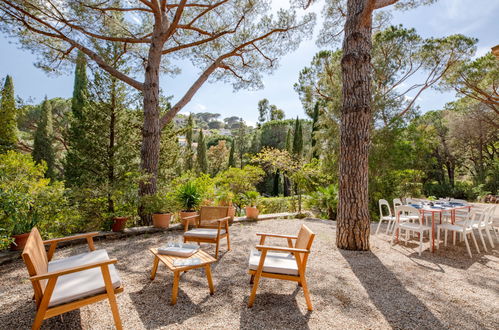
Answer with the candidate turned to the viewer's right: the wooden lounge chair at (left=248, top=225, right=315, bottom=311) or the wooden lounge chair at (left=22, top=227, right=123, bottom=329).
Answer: the wooden lounge chair at (left=22, top=227, right=123, bottom=329)

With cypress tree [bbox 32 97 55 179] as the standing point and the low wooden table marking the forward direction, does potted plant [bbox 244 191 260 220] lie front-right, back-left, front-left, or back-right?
front-left

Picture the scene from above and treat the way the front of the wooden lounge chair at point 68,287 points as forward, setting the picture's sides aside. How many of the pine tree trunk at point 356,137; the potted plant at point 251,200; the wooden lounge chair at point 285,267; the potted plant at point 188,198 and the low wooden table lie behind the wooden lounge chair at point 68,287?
0

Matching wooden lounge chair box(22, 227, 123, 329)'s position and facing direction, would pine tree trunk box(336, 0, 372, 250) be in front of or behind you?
in front

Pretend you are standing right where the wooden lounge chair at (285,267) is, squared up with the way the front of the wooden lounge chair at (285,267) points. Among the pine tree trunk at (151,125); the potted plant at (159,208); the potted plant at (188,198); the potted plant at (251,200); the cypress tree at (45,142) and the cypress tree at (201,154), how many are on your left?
0

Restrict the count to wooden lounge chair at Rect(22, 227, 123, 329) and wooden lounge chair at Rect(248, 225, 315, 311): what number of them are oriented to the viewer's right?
1

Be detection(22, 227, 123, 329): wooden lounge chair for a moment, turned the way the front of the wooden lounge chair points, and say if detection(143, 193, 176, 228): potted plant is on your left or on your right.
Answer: on your left

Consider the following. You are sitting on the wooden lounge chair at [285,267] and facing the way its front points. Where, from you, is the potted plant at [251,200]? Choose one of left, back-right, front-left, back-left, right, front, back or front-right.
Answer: right

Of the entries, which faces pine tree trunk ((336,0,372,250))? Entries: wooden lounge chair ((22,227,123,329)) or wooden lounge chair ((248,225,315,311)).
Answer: wooden lounge chair ((22,227,123,329))

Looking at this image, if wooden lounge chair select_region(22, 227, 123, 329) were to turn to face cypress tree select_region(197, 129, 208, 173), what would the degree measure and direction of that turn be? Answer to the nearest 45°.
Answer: approximately 45° to its left

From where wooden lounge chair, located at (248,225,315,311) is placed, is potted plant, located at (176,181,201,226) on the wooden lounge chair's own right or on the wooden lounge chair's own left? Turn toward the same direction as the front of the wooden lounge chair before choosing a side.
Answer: on the wooden lounge chair's own right

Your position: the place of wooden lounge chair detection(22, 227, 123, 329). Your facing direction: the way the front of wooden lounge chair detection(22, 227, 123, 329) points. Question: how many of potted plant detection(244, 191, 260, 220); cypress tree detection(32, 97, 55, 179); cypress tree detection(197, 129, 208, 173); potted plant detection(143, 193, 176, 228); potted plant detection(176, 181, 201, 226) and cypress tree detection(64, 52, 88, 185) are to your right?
0

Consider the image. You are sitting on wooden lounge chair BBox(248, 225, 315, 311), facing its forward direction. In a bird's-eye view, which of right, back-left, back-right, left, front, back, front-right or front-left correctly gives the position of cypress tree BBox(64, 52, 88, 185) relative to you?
front-right

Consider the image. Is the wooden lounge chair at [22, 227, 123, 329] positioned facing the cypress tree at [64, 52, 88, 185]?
no

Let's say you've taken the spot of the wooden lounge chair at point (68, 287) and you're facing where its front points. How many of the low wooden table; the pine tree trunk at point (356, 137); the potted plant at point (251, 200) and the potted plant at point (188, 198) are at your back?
0

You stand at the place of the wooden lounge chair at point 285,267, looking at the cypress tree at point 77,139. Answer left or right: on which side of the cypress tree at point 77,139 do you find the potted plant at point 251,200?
right

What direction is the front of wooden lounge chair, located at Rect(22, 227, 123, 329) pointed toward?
to the viewer's right

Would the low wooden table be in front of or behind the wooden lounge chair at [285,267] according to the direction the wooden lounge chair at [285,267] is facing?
in front

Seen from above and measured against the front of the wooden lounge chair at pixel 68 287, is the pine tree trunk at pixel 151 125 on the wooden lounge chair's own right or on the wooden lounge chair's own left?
on the wooden lounge chair's own left

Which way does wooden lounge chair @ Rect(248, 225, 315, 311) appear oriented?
to the viewer's left

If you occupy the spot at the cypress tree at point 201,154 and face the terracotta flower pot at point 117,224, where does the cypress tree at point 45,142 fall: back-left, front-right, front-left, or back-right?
front-right

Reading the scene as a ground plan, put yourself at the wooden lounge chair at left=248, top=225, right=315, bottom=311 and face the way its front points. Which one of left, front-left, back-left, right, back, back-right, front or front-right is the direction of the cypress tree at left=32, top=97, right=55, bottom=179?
front-right

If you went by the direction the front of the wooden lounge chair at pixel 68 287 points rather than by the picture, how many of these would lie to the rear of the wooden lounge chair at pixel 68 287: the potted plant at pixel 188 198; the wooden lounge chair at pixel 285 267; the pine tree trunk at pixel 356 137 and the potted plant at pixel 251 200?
0
